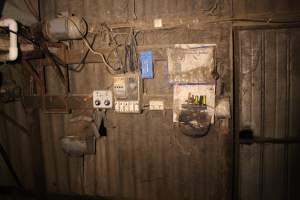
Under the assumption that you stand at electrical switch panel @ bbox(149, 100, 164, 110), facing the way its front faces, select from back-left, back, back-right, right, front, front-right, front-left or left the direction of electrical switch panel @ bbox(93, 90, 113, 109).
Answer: right

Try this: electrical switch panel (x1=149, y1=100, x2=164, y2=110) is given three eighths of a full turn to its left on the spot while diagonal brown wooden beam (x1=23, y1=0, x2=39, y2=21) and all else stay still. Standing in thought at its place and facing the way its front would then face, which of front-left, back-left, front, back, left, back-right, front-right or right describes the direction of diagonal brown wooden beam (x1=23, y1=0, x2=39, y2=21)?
back-left

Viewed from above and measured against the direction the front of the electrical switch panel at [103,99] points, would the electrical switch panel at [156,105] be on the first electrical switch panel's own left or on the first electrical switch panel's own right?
on the first electrical switch panel's own left

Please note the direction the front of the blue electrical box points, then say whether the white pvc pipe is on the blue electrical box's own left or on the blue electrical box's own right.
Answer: on the blue electrical box's own right

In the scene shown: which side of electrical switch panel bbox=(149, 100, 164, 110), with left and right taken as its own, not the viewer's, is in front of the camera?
front

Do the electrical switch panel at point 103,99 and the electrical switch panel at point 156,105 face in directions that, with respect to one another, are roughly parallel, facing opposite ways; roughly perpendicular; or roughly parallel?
roughly parallel

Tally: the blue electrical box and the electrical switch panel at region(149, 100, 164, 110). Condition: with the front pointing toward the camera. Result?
2

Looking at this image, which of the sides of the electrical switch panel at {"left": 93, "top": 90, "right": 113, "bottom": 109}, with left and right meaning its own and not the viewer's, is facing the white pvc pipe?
right

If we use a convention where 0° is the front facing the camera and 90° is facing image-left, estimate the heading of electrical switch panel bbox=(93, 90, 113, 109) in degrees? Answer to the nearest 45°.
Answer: approximately 0°

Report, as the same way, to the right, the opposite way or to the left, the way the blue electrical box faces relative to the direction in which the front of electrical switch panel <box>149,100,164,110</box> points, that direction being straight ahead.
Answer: the same way

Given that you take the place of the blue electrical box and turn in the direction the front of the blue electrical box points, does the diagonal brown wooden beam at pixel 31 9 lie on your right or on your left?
on your right
